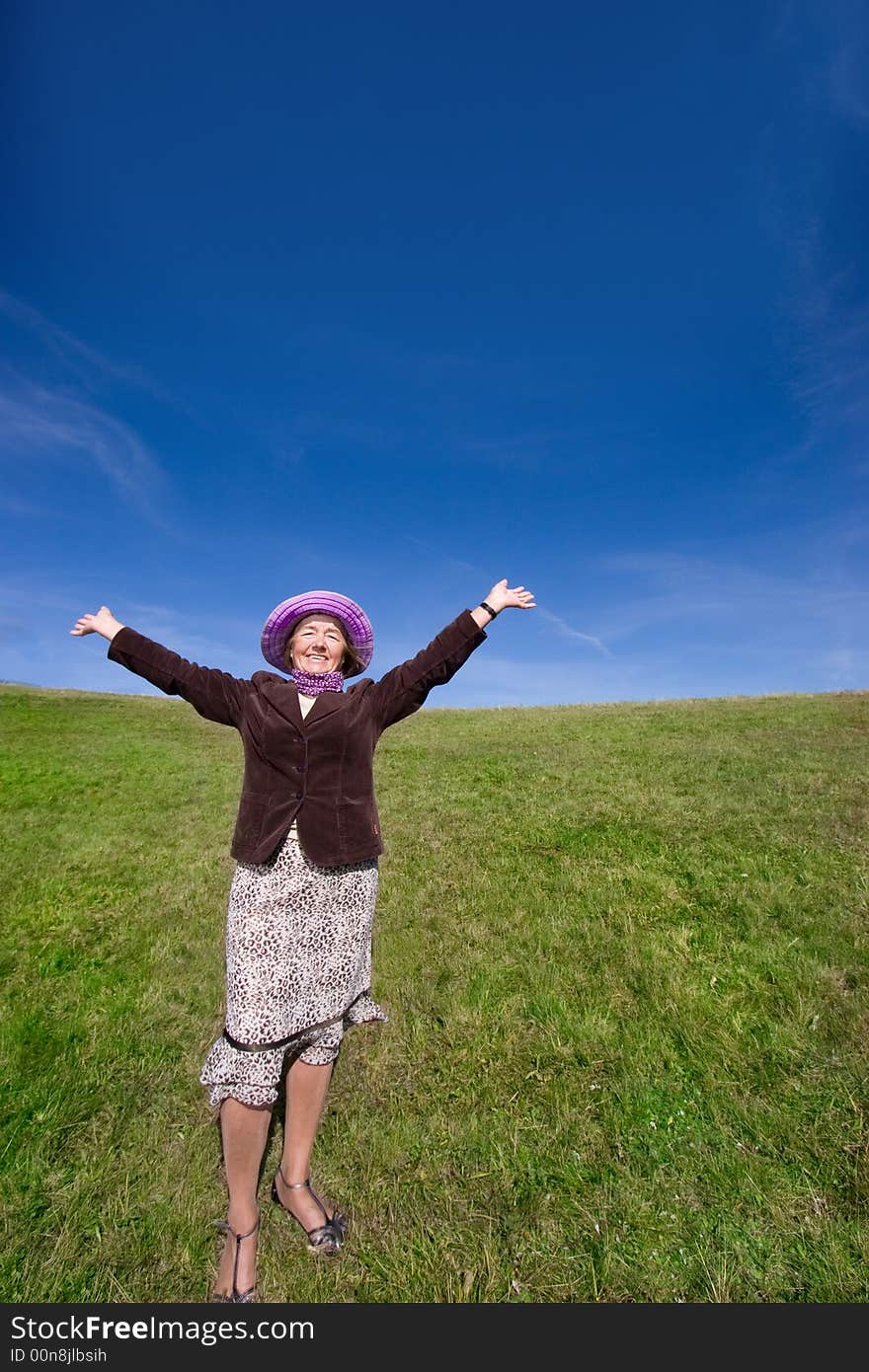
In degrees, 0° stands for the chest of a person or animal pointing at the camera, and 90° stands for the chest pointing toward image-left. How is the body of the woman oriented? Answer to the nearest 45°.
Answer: approximately 0°
